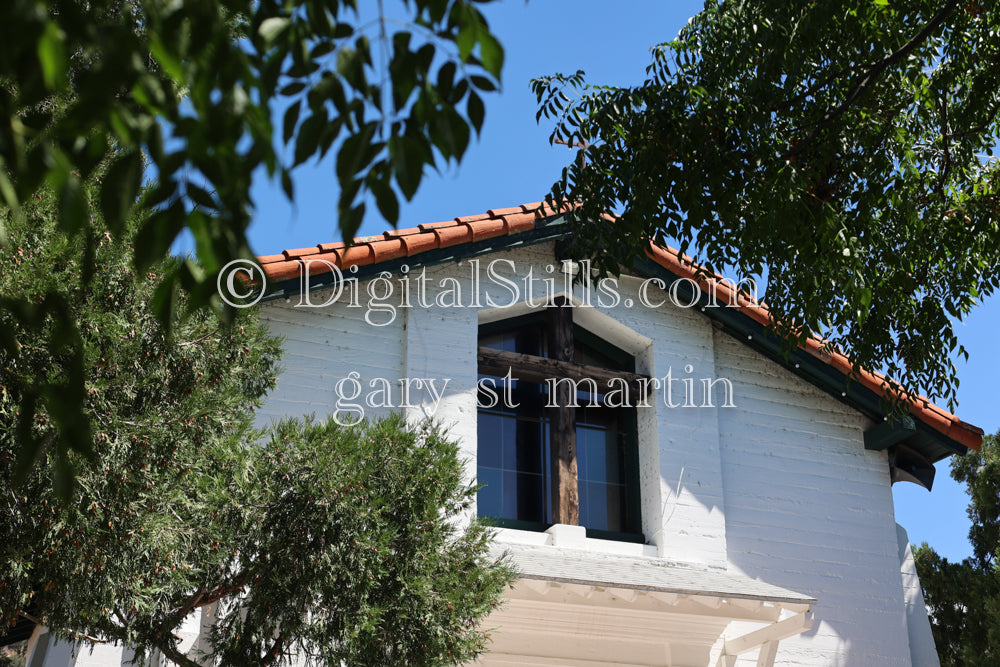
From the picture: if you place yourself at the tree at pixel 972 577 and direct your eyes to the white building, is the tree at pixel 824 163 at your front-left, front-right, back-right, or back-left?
front-left

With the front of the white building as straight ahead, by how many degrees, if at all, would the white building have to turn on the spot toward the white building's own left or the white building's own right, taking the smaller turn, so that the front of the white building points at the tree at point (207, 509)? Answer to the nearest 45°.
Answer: approximately 90° to the white building's own right

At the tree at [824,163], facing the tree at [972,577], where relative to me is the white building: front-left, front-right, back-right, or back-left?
front-left

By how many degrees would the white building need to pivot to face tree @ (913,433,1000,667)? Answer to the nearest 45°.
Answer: approximately 90° to its left

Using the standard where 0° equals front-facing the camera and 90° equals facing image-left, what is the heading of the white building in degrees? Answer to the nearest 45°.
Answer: approximately 315°

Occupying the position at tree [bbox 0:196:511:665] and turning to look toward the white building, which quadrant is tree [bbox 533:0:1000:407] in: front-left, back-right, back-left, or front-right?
front-right
